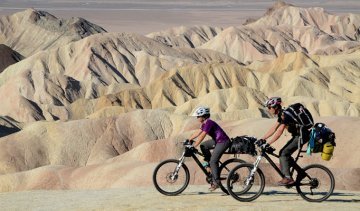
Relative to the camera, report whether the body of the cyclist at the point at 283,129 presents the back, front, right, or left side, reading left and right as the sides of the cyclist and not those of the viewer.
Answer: left

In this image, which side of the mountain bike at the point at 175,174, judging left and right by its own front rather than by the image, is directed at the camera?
left

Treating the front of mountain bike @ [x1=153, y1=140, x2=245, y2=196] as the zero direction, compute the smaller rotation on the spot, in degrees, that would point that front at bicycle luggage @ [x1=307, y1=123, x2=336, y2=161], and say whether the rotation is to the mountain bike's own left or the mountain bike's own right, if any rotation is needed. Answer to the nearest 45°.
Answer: approximately 180°

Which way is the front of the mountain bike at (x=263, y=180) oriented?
to the viewer's left

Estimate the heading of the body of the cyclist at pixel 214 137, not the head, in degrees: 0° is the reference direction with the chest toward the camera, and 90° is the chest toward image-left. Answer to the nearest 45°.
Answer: approximately 90°
